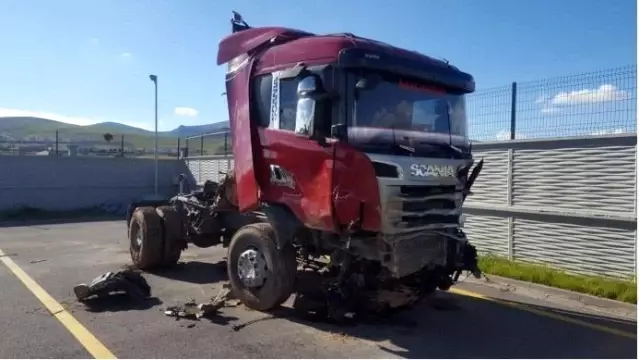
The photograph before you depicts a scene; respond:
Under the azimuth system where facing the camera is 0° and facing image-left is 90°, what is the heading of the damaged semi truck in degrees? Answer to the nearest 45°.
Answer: approximately 315°

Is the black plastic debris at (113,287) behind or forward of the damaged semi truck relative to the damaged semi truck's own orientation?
behind

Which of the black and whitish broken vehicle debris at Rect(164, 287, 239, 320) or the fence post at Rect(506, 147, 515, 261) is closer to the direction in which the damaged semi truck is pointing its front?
the fence post

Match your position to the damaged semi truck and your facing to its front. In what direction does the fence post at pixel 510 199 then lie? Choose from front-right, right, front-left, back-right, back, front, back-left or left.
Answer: left

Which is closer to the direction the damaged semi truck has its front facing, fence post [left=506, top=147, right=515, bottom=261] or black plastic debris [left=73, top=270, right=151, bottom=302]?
the fence post
